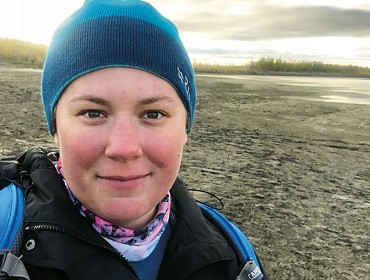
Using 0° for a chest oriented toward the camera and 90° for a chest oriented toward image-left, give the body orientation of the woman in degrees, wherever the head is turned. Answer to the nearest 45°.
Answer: approximately 0°
